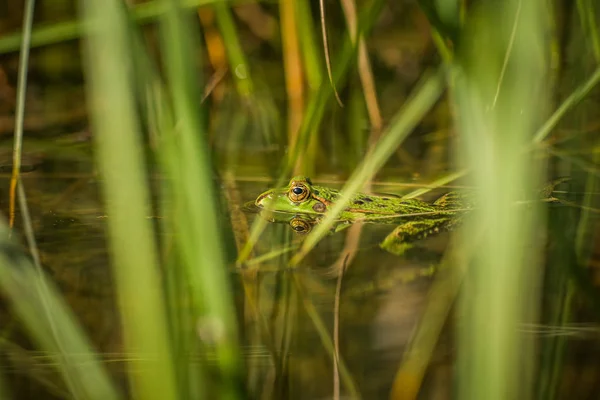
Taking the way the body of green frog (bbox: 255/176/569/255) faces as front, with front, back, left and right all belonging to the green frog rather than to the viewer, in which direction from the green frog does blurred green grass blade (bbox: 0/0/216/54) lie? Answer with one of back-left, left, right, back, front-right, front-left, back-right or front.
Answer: front

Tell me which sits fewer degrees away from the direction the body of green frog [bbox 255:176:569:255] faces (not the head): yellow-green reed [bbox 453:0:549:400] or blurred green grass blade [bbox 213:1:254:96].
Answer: the blurred green grass blade

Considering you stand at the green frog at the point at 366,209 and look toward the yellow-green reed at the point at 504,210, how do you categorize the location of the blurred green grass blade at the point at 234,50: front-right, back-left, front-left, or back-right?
back-right

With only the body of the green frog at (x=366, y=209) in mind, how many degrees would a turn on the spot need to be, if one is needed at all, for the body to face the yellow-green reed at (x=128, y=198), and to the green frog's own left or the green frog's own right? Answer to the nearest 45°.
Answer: approximately 90° to the green frog's own left

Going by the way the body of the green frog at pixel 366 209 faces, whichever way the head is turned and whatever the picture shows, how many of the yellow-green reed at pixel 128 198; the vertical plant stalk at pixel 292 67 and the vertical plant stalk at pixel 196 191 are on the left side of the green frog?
2

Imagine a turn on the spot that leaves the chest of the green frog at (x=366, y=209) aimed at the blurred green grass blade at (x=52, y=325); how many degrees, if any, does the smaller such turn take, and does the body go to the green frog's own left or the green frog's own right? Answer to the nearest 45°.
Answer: approximately 45° to the green frog's own left

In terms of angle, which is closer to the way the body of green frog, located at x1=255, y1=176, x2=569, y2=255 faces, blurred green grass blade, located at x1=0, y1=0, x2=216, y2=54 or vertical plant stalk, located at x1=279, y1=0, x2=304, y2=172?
the blurred green grass blade

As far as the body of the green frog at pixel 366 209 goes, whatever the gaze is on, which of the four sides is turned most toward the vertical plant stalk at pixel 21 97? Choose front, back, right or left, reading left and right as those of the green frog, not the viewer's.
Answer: front

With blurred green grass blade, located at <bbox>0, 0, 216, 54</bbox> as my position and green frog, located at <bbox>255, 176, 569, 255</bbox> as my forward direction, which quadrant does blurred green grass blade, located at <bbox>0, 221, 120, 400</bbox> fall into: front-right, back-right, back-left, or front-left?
front-right

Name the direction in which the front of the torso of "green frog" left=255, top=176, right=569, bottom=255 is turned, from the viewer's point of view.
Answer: to the viewer's left

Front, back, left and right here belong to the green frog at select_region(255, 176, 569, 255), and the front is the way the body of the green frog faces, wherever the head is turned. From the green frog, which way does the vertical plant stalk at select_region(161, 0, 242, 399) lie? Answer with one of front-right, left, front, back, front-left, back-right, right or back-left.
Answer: left

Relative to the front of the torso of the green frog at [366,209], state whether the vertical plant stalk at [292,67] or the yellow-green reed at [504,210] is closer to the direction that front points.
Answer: the vertical plant stalk
